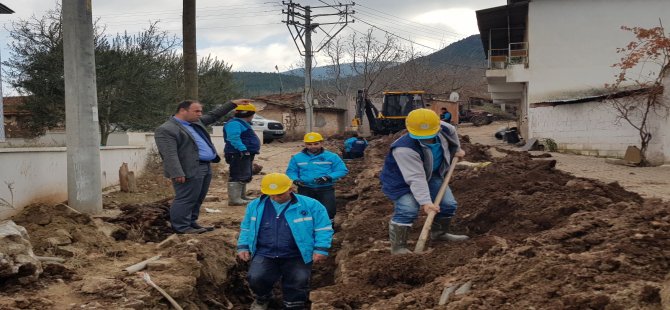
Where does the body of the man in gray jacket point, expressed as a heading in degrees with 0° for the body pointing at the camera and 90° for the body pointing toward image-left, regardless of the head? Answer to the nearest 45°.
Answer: approximately 315°

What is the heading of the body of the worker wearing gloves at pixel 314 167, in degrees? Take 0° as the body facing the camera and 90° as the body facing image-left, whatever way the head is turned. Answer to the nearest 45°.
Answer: approximately 0°

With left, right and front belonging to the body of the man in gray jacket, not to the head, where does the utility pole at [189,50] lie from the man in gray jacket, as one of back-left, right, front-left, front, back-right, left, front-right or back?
back-left

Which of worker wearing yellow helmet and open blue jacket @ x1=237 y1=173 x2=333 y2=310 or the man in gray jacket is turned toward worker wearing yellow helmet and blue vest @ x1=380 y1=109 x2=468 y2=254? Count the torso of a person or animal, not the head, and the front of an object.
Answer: the man in gray jacket

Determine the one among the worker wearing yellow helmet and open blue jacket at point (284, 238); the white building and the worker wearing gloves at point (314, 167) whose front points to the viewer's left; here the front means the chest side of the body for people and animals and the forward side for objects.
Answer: the white building

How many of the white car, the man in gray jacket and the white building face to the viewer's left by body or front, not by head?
1

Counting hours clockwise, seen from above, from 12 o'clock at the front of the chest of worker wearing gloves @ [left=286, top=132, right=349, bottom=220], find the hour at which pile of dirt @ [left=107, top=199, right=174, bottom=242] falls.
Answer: The pile of dirt is roughly at 3 o'clock from the worker wearing gloves.

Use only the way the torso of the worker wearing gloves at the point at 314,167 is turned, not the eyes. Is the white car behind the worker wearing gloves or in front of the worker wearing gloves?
behind

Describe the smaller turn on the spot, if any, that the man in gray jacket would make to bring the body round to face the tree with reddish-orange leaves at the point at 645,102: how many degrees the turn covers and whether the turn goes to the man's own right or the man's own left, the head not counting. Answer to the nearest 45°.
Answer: approximately 90° to the man's own left

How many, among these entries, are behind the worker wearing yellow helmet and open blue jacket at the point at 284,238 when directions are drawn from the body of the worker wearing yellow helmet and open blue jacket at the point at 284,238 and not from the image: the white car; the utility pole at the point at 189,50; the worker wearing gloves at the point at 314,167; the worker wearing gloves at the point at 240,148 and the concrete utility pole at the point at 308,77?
5

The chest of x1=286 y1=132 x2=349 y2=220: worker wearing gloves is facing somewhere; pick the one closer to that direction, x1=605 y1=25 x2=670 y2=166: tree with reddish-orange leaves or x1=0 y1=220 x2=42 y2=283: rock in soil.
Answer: the rock in soil

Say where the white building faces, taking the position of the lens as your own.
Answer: facing to the left of the viewer

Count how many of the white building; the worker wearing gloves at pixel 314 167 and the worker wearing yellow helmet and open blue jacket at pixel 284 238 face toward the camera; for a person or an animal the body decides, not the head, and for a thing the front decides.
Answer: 2
